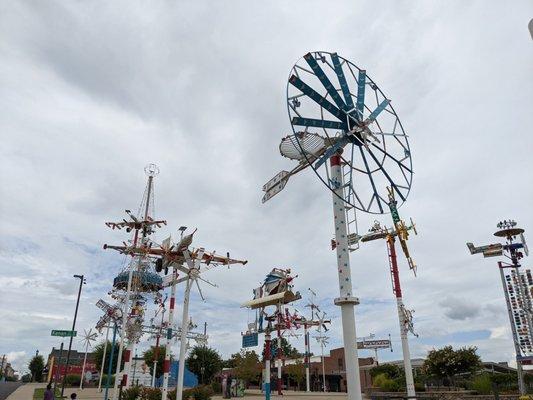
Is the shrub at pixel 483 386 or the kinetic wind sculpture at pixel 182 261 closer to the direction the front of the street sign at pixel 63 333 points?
the kinetic wind sculpture

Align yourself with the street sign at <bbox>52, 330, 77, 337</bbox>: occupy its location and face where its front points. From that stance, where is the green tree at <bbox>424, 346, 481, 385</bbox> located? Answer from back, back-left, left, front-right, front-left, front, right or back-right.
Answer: left

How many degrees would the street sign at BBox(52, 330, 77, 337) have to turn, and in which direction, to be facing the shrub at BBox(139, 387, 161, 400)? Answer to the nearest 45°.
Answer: approximately 90° to its left

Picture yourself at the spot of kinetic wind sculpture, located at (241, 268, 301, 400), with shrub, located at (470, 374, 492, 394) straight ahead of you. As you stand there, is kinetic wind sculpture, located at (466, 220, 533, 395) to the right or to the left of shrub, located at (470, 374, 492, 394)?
right

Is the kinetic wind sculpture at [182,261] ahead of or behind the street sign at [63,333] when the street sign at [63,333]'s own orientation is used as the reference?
ahead

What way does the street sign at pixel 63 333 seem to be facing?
toward the camera

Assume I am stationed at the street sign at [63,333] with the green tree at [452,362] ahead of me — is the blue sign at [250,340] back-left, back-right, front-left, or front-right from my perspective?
front-right

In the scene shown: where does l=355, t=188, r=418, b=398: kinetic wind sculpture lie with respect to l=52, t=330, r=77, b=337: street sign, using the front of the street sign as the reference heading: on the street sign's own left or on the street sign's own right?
on the street sign's own left

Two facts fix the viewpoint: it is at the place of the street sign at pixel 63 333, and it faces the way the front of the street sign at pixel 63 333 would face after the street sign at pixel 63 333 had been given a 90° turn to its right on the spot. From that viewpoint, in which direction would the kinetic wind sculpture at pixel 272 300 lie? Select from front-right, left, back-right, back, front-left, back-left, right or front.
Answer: back-left

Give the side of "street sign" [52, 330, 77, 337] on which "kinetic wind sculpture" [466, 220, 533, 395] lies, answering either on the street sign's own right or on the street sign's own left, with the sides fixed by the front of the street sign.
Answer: on the street sign's own left
